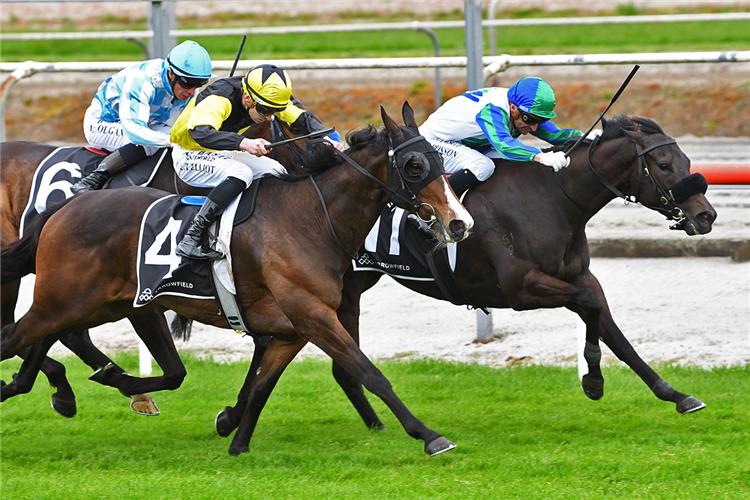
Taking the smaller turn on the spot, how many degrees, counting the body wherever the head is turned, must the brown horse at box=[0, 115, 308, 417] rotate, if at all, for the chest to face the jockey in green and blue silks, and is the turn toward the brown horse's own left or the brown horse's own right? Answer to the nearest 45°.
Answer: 0° — it already faces them

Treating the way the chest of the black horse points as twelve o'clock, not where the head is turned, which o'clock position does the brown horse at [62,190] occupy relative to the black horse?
The brown horse is roughly at 6 o'clock from the black horse.

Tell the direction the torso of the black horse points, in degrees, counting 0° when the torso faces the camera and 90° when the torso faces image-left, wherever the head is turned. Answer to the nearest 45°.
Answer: approximately 270°

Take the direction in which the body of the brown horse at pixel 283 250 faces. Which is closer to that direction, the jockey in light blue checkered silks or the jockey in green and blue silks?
the jockey in green and blue silks

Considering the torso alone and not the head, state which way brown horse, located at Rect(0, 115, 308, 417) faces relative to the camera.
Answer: to the viewer's right

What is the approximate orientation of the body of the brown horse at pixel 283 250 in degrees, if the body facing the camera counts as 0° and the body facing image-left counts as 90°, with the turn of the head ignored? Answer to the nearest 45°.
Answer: approximately 270°

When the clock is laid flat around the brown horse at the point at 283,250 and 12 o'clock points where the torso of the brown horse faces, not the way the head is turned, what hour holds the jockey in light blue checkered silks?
The jockey in light blue checkered silks is roughly at 8 o'clock from the brown horse.

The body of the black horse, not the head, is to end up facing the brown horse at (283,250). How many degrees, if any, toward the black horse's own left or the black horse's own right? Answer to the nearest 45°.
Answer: approximately 135° to the black horse's own right

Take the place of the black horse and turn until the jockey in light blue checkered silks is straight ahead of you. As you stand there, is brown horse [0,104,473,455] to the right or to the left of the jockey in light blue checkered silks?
left

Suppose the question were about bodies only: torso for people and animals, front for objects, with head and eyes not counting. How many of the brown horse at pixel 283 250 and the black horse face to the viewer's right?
2

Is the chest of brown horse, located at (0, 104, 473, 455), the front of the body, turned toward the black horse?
yes
